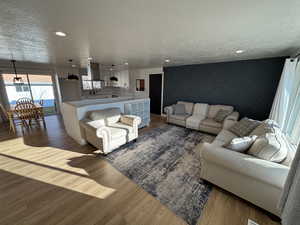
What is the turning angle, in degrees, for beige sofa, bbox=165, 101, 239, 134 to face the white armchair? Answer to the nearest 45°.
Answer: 0° — it already faces it

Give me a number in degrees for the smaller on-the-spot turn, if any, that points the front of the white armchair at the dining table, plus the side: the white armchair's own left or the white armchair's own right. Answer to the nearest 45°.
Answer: approximately 180°

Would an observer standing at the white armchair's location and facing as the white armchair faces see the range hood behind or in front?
behind

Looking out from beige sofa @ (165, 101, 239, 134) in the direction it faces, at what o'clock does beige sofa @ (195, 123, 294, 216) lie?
beige sofa @ (195, 123, 294, 216) is roughly at 10 o'clock from beige sofa @ (165, 101, 239, 134).

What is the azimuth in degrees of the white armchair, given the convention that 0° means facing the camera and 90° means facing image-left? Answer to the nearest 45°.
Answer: approximately 315°

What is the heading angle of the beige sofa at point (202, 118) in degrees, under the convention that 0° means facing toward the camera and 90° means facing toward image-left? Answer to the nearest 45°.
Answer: approximately 45°

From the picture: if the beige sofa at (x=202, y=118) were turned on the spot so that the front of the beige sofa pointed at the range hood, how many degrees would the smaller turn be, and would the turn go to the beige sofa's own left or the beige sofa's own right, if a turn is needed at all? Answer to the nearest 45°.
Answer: approximately 45° to the beige sofa's own right

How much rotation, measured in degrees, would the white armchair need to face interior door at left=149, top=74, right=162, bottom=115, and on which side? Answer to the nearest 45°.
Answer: approximately 90° to its left

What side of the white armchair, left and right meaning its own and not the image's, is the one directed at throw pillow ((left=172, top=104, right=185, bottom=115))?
left

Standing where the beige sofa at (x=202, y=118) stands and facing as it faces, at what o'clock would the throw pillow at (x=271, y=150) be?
The throw pillow is roughly at 10 o'clock from the beige sofa.

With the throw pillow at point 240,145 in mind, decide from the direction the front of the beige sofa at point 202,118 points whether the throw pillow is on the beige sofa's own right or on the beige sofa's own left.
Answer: on the beige sofa's own left

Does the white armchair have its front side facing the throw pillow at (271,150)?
yes
